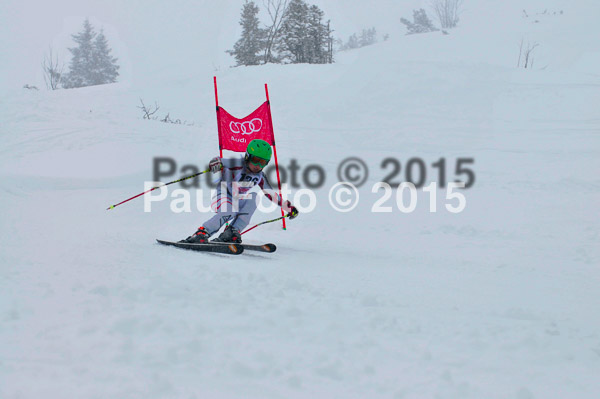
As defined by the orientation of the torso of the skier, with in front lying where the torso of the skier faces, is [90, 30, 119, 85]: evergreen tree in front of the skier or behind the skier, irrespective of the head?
behind

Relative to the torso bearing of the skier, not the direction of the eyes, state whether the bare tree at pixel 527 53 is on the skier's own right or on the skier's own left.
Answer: on the skier's own left
